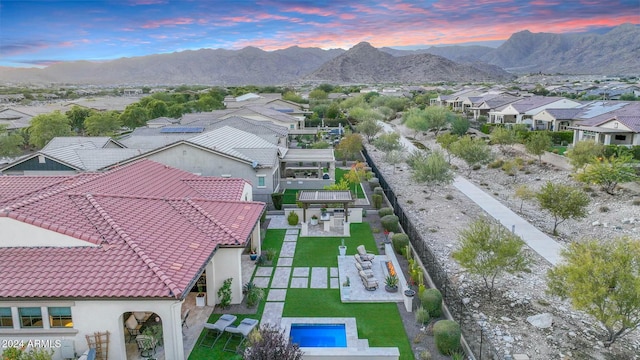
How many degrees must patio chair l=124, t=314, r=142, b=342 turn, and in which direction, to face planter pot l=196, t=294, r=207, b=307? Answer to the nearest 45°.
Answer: approximately 90° to its left

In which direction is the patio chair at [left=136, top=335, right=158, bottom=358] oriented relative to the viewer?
away from the camera

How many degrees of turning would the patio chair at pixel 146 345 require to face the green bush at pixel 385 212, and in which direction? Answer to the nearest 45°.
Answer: approximately 45° to its right

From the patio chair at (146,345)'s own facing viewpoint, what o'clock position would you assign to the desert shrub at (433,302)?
The desert shrub is roughly at 3 o'clock from the patio chair.

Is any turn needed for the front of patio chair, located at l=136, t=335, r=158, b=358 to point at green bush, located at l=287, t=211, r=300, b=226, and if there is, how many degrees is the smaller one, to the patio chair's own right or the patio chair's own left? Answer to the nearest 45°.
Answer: approximately 45° to the patio chair's own right

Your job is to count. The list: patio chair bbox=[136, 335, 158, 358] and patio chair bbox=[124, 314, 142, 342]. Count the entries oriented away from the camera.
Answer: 1

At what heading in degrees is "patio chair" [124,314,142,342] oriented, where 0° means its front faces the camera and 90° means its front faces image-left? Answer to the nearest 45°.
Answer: approximately 315°

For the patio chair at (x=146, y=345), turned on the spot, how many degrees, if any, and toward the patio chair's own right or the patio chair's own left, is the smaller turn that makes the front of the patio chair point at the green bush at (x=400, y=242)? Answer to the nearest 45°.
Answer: approximately 45° to the patio chair's own right

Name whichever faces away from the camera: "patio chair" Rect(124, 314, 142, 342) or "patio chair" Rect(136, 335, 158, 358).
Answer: "patio chair" Rect(136, 335, 158, 358)

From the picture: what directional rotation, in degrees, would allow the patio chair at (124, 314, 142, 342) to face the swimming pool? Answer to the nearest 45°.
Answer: approximately 45° to its left

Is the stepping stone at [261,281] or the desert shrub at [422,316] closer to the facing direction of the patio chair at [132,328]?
the desert shrub

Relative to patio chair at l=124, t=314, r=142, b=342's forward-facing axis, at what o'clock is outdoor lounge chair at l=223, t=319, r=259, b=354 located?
The outdoor lounge chair is roughly at 11 o'clock from the patio chair.

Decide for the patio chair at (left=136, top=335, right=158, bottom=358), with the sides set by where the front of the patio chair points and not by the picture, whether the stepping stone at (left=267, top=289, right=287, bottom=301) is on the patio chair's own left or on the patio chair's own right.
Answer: on the patio chair's own right

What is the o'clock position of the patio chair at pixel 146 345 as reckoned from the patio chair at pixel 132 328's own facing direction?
the patio chair at pixel 146 345 is roughly at 1 o'clock from the patio chair at pixel 132 328.
